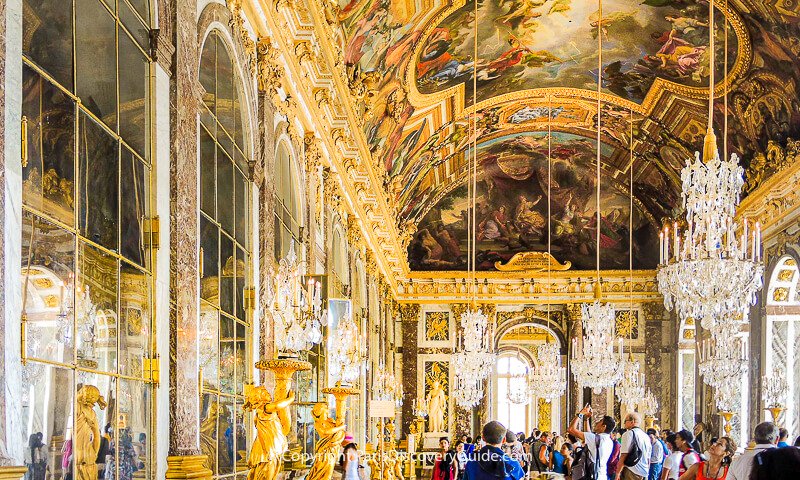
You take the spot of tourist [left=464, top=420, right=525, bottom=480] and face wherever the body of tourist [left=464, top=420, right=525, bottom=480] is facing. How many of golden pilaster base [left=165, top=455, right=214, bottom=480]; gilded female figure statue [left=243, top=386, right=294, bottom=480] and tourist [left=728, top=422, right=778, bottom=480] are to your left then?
2

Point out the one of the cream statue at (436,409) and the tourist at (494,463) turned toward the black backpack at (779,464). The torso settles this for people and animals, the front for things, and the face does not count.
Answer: the cream statue

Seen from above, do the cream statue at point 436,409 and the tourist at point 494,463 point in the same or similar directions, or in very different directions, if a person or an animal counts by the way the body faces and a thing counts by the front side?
very different directions

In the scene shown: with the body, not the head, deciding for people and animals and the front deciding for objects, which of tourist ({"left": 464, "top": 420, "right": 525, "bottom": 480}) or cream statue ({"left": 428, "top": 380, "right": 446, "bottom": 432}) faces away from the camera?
the tourist

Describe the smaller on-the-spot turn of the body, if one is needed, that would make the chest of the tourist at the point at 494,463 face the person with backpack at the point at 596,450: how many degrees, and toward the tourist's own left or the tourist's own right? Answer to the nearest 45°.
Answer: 0° — they already face them

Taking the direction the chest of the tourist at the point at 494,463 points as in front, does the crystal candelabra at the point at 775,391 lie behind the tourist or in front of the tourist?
in front

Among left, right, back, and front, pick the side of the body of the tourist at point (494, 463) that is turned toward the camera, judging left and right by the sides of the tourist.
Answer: back

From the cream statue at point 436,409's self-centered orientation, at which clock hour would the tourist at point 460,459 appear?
The tourist is roughly at 12 o'clock from the cream statue.
